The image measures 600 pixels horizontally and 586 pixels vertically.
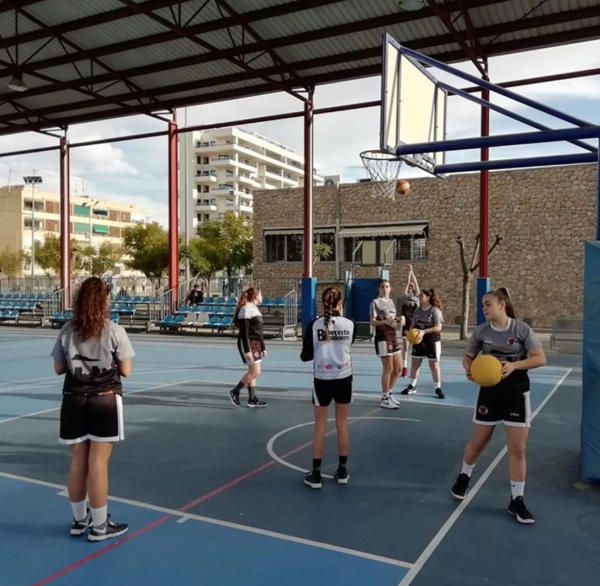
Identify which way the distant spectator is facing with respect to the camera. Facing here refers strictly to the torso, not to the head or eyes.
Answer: toward the camera

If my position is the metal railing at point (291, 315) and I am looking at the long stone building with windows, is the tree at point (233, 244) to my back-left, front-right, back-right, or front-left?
front-left

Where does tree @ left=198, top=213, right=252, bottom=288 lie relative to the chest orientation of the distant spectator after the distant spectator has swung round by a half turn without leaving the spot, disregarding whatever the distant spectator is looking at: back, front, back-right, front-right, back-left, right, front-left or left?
front

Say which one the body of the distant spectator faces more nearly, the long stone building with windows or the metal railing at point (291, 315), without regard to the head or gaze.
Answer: the metal railing

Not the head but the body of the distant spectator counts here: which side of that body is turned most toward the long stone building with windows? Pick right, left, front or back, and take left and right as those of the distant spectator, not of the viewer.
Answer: left

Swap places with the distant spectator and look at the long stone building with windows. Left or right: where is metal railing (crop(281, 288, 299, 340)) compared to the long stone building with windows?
right

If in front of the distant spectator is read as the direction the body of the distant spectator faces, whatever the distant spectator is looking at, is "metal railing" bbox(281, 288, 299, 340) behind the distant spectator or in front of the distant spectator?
in front
